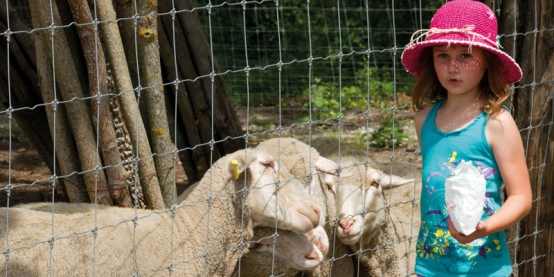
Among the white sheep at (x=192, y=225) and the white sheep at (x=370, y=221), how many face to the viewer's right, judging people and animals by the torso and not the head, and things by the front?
1

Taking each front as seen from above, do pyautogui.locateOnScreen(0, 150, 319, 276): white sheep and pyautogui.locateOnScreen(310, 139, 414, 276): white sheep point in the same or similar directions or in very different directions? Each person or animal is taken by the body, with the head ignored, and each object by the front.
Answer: very different directions

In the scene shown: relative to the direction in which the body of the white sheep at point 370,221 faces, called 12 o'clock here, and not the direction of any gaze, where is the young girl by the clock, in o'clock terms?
The young girl is roughly at 10 o'clock from the white sheep.

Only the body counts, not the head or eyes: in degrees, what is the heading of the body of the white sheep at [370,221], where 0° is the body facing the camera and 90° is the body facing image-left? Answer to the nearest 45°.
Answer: approximately 45°

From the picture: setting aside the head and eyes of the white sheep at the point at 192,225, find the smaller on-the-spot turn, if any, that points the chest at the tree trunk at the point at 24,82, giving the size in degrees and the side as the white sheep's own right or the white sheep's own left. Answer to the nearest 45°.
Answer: approximately 135° to the white sheep's own left

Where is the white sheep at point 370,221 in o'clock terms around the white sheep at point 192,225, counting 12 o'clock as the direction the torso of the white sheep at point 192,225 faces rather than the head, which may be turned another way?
the white sheep at point 370,221 is roughly at 11 o'clock from the white sheep at point 192,225.

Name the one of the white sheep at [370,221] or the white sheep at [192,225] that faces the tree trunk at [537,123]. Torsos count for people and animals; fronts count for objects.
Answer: the white sheep at [192,225]

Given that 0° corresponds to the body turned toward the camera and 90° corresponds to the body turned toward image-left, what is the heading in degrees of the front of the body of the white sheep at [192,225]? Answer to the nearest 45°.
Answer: approximately 270°
